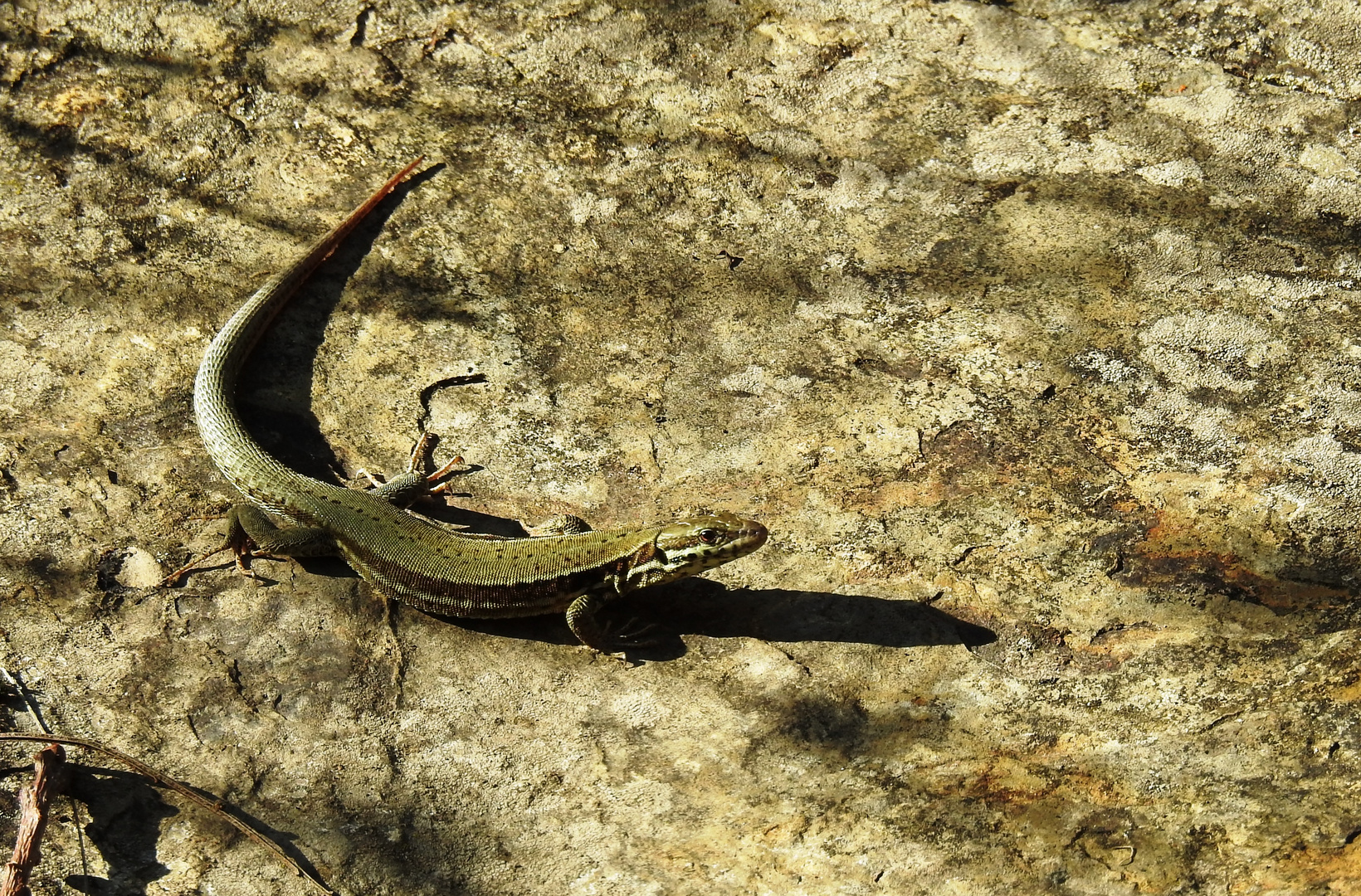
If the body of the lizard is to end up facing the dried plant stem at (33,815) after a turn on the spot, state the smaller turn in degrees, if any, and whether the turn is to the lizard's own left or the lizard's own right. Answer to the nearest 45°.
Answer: approximately 135° to the lizard's own right

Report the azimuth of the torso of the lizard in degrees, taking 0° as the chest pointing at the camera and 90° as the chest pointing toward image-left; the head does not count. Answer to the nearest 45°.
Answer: approximately 270°

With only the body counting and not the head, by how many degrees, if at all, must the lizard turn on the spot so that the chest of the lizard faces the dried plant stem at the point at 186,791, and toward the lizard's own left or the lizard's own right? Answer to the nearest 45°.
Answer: approximately 135° to the lizard's own right
